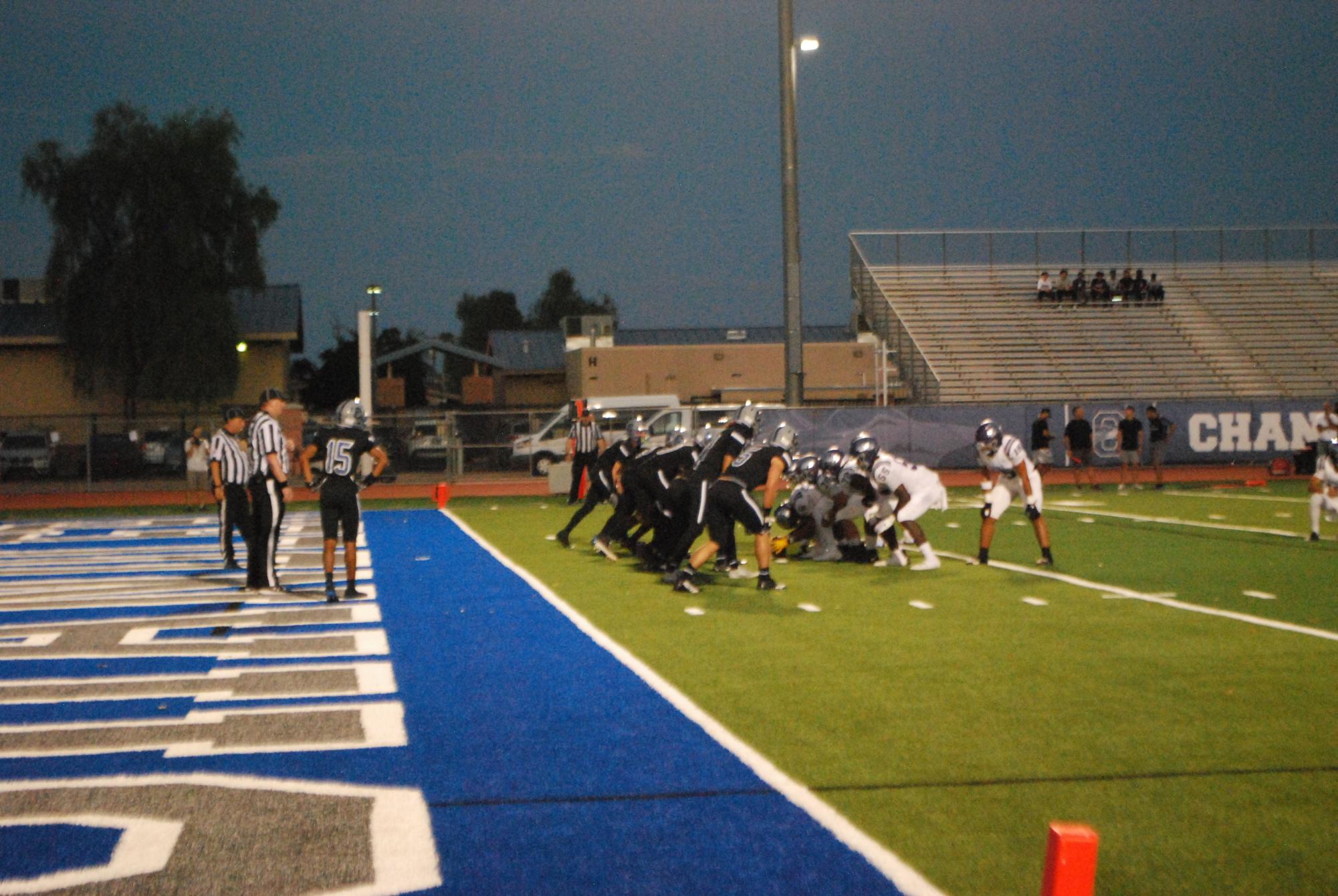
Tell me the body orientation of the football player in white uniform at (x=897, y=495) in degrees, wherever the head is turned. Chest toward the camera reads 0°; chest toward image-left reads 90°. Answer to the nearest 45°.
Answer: approximately 90°

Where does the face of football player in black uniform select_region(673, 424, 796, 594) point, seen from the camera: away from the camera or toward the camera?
away from the camera

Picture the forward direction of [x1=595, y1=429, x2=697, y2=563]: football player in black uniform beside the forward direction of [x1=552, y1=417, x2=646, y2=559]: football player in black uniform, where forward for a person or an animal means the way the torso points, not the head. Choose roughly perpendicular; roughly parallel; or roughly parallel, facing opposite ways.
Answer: roughly parallel

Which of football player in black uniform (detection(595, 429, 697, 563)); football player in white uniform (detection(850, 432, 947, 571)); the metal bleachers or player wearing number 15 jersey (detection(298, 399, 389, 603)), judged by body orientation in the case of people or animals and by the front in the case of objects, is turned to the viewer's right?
the football player in black uniform

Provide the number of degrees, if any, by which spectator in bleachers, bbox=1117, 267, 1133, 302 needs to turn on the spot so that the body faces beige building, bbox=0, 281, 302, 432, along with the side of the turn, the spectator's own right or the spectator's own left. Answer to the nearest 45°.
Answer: approximately 90° to the spectator's own right

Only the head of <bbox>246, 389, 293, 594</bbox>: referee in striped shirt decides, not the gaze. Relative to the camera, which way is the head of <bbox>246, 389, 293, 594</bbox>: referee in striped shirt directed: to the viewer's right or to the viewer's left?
to the viewer's right

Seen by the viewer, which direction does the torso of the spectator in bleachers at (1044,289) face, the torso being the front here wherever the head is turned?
toward the camera

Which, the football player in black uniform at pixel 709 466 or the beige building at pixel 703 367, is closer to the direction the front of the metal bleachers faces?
the football player in black uniform

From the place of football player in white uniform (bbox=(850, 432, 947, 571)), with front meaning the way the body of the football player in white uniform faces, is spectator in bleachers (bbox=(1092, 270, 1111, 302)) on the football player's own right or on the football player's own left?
on the football player's own right

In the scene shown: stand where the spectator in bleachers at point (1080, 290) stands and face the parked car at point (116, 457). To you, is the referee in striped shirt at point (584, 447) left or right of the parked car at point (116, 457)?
left

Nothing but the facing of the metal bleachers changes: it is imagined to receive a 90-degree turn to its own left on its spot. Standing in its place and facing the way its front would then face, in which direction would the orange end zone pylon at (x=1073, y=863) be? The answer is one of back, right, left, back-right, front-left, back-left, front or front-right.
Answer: right

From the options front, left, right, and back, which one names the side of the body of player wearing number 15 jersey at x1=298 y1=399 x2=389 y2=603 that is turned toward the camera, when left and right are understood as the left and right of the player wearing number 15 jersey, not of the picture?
back

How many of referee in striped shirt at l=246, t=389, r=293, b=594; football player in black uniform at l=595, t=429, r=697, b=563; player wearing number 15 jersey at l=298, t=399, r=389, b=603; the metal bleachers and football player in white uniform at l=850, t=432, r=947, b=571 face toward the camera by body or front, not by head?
1

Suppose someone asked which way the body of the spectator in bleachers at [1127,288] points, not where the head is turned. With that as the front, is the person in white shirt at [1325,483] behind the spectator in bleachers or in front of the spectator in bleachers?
in front

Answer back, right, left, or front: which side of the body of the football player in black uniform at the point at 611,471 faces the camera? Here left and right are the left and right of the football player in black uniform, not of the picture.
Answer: right

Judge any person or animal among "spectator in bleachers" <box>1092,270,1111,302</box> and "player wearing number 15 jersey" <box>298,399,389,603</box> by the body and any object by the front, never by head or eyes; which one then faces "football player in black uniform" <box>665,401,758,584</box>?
the spectator in bleachers

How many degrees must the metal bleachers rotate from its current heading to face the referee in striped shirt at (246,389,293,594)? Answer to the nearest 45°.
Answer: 0° — it already faces them

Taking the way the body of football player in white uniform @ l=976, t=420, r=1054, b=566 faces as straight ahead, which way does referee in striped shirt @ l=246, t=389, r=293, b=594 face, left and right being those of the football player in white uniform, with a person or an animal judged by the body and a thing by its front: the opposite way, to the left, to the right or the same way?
the opposite way

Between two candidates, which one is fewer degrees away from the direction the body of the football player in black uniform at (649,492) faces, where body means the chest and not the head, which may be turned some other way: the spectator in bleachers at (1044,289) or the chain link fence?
the spectator in bleachers

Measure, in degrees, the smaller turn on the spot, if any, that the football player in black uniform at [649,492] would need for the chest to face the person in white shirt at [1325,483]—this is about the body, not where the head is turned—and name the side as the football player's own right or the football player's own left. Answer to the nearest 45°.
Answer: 0° — they already face them

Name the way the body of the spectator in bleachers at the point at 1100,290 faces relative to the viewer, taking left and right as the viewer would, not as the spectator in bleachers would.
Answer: facing the viewer

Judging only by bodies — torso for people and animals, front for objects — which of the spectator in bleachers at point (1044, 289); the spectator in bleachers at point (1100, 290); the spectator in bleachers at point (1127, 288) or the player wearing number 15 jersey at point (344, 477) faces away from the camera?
the player wearing number 15 jersey

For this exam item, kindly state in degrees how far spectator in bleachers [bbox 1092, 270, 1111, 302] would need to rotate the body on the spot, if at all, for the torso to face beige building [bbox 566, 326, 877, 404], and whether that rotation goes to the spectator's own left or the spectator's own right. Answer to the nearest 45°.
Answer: approximately 90° to the spectator's own right

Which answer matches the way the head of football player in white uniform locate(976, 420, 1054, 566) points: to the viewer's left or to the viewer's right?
to the viewer's left

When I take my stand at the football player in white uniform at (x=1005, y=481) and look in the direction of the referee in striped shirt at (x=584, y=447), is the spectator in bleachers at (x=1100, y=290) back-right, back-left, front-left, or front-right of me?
front-right
